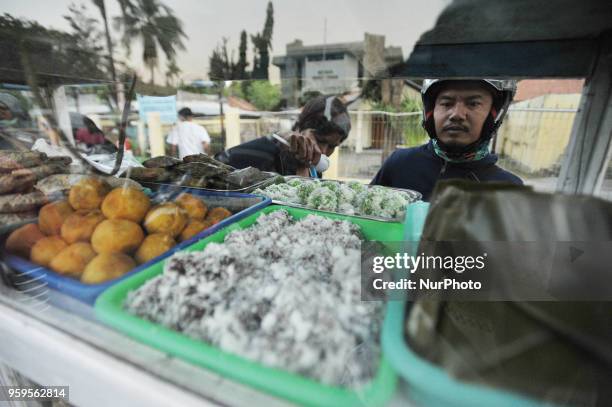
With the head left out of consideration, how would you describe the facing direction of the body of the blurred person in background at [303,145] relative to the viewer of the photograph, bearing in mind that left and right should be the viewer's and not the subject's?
facing the viewer and to the right of the viewer

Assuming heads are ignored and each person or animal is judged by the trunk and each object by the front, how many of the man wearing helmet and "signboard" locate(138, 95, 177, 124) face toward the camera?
2

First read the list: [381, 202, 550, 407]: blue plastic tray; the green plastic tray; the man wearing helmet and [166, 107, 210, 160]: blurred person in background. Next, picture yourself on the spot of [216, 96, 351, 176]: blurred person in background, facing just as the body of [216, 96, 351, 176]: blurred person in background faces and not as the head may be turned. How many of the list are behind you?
1

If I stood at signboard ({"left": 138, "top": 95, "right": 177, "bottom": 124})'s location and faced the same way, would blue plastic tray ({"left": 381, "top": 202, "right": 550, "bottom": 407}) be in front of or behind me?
in front

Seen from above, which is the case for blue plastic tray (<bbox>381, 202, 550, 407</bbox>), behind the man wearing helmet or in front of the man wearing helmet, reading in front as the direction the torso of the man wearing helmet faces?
in front

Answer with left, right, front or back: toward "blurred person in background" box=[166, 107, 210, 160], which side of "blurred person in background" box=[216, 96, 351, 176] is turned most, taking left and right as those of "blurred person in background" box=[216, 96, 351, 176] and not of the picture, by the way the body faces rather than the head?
back

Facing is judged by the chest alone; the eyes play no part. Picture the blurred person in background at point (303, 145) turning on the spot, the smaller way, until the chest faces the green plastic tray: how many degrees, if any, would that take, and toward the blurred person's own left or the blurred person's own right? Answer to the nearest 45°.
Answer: approximately 45° to the blurred person's own right

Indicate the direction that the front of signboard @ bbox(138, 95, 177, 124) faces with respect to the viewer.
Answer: facing the viewer

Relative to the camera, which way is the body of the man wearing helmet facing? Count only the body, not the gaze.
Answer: toward the camera

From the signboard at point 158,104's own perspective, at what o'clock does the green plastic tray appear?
The green plastic tray is roughly at 12 o'clock from the signboard.
